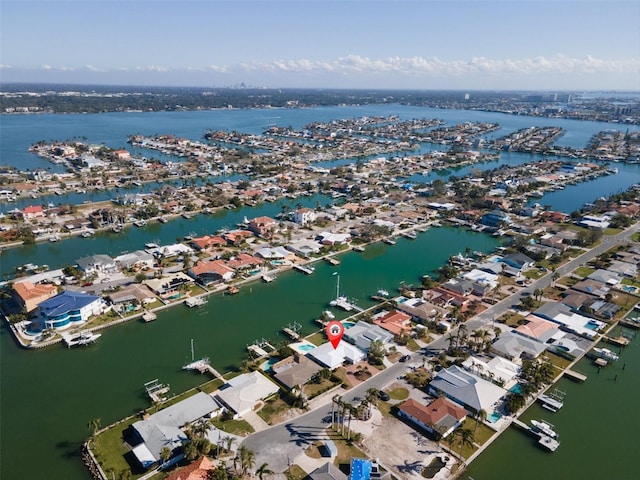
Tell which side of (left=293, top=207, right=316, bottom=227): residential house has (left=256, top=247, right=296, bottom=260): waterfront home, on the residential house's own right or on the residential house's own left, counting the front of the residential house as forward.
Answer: on the residential house's own right

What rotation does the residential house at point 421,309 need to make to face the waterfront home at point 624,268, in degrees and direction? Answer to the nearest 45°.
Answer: approximately 90° to its left

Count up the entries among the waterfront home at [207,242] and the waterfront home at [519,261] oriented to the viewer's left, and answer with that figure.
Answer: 0

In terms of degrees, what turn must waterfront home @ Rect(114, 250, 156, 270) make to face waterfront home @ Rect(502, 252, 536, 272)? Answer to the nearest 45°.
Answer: approximately 45° to its left

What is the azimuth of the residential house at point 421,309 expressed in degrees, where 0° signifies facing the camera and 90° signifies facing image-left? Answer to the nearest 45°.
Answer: approximately 315°

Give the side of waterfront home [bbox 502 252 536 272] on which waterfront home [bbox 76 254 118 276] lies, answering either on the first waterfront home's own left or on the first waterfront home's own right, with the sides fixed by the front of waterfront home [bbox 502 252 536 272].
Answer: on the first waterfront home's own right

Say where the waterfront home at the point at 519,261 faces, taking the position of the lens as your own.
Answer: facing the viewer and to the right of the viewer

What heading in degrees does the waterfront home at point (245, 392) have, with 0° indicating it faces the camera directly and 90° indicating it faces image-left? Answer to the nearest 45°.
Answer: approximately 315°

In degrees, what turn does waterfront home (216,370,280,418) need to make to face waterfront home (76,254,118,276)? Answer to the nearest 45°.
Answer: approximately 180°

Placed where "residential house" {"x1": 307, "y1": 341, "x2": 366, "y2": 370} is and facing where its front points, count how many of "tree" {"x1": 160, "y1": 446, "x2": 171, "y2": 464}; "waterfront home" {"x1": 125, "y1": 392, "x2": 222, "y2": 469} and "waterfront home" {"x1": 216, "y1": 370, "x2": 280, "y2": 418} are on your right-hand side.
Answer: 3

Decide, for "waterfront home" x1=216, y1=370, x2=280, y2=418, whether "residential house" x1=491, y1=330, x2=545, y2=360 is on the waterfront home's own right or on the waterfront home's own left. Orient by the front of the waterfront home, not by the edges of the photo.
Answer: on the waterfront home's own left
